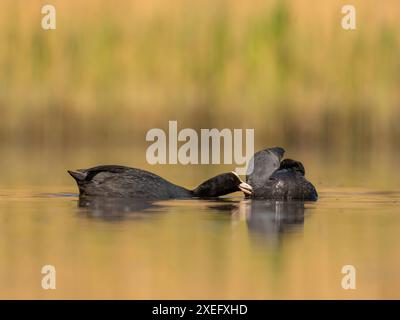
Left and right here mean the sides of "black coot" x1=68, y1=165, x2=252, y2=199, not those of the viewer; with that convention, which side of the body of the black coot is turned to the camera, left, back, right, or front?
right

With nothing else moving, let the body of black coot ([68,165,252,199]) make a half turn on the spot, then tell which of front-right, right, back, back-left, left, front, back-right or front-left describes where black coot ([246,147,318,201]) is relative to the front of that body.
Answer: back
